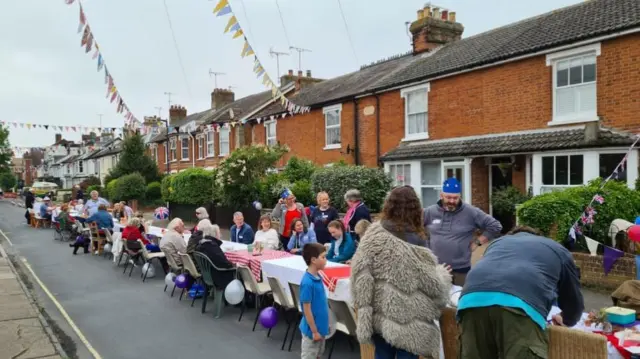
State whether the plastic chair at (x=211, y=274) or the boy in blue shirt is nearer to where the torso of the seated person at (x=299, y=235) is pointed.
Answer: the plastic chair

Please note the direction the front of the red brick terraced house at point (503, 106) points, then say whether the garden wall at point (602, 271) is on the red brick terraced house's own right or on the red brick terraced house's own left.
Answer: on the red brick terraced house's own left

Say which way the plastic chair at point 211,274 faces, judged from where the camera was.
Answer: facing away from the viewer and to the right of the viewer

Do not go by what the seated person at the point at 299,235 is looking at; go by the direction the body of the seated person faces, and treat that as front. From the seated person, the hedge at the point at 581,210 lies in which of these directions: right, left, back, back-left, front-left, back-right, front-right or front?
back-left

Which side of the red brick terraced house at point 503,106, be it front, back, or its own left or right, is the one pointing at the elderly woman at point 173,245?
front

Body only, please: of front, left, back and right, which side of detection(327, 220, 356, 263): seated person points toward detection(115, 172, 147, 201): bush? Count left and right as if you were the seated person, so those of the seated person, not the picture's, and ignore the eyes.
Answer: right

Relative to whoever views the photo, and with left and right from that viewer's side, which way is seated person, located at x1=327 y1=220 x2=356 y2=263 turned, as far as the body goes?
facing the viewer and to the left of the viewer

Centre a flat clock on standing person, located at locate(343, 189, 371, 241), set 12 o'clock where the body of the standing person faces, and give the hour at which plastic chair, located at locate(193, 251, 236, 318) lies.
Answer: The plastic chair is roughly at 1 o'clock from the standing person.

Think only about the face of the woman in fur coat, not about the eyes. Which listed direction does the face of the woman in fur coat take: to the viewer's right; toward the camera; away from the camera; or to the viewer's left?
away from the camera

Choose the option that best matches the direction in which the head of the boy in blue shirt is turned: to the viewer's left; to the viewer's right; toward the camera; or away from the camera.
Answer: to the viewer's right

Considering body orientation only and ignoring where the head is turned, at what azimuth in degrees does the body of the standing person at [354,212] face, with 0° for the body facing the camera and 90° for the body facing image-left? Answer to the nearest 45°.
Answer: approximately 45°

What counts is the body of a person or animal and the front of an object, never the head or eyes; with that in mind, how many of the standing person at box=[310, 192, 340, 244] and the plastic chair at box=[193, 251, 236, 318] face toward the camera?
1

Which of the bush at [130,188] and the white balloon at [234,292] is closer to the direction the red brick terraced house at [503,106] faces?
the white balloon

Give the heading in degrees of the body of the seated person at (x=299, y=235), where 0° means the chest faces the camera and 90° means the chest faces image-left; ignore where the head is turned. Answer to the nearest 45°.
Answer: approximately 45°

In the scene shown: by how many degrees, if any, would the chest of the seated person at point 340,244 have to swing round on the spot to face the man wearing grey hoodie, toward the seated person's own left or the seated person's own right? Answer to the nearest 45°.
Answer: approximately 90° to the seated person's own left
